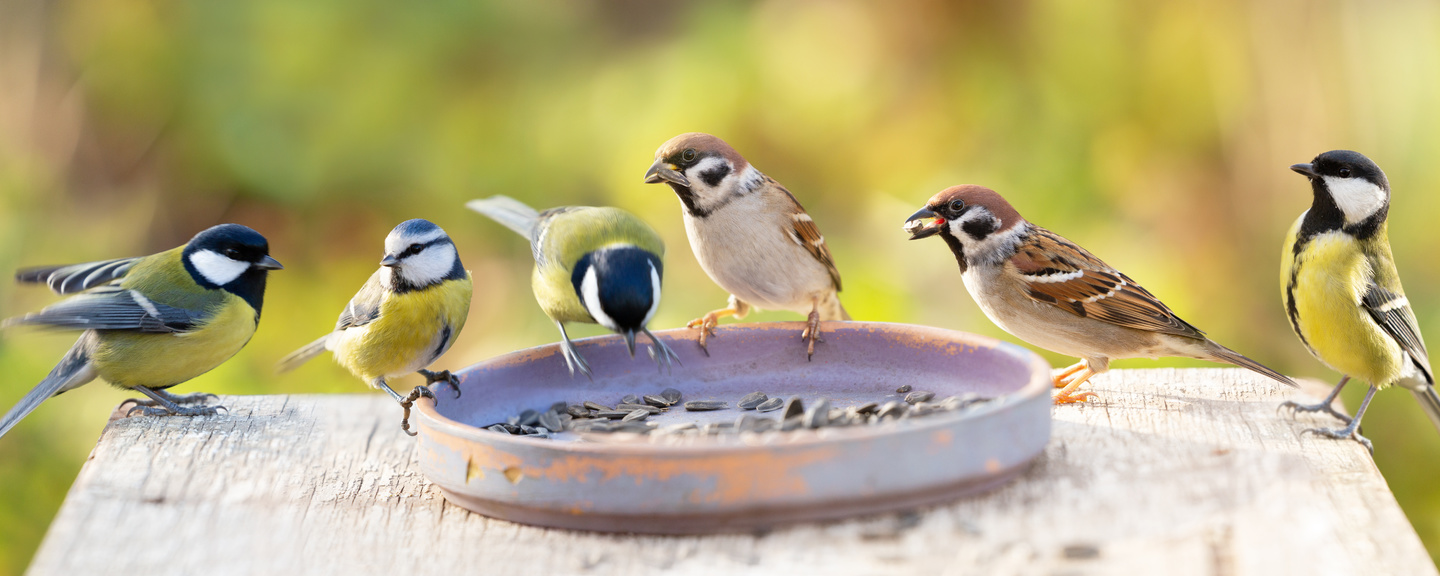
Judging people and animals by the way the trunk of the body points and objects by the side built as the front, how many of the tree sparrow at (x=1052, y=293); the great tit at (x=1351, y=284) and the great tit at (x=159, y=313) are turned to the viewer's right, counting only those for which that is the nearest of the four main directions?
1

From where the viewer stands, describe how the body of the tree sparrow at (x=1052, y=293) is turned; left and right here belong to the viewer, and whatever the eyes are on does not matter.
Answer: facing to the left of the viewer

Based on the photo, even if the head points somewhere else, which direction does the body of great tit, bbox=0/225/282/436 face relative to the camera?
to the viewer's right

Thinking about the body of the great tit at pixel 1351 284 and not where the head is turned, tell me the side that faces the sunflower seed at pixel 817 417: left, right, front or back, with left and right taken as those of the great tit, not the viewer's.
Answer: front

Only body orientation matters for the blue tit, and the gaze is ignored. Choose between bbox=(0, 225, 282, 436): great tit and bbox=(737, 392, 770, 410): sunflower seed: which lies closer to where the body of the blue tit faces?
the sunflower seed

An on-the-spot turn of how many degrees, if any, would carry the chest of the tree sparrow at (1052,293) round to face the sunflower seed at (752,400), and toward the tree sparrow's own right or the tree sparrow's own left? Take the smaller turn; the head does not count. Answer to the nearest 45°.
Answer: approximately 45° to the tree sparrow's own left

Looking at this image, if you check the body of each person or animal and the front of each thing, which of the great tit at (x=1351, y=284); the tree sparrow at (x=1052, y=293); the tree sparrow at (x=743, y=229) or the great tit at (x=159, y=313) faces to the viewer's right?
the great tit at (x=159, y=313)

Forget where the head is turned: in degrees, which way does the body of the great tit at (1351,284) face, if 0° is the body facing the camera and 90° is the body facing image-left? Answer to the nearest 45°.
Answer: approximately 45°

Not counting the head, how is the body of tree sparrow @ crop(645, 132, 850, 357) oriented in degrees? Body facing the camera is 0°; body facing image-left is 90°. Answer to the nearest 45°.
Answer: approximately 45°

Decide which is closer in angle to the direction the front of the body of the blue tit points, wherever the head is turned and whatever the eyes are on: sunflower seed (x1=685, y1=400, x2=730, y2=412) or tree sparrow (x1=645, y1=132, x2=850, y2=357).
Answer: the sunflower seed

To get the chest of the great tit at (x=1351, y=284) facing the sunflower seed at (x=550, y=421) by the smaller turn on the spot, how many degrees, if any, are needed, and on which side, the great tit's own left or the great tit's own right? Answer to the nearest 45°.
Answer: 0° — it already faces it

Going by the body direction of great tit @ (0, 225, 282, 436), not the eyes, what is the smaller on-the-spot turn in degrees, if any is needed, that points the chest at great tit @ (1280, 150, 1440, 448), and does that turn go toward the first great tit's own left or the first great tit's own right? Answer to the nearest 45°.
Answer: approximately 45° to the first great tit's own right
